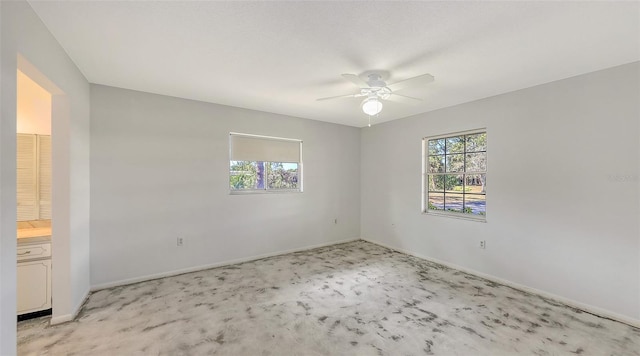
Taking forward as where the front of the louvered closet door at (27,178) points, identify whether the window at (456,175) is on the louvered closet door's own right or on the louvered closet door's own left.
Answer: on the louvered closet door's own left

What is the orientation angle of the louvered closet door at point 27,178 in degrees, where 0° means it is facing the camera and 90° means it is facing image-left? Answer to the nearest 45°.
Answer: approximately 0°

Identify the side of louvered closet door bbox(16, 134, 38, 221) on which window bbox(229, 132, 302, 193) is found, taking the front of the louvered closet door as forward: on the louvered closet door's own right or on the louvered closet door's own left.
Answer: on the louvered closet door's own left

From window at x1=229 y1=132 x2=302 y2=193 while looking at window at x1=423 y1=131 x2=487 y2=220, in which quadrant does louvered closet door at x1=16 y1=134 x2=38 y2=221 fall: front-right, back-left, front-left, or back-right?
back-right
